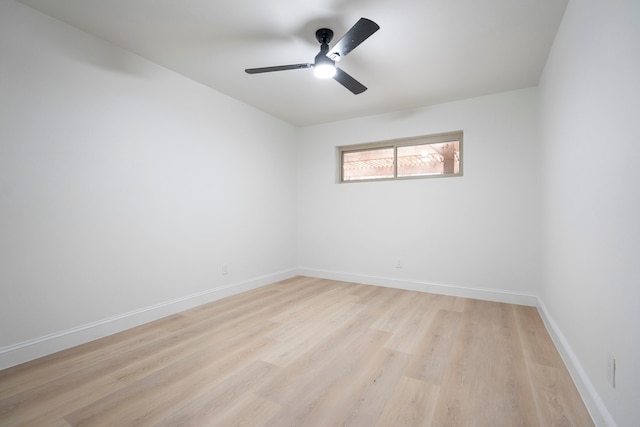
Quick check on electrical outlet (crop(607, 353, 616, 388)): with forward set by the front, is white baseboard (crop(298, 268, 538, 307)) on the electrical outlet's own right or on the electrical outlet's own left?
on the electrical outlet's own right

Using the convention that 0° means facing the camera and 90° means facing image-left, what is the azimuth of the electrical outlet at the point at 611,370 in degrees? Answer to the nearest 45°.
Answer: approximately 90°

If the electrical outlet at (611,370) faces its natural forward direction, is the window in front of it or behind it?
in front
